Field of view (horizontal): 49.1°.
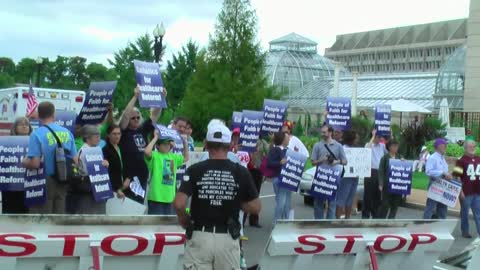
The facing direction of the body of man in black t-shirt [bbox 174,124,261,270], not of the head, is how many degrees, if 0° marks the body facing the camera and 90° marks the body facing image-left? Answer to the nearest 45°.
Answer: approximately 180°

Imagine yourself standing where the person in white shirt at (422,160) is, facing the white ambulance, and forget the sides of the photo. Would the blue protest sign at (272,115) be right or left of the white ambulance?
left

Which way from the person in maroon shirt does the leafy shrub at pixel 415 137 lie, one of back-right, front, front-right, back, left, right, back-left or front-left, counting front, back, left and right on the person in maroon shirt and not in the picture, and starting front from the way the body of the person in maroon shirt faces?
back

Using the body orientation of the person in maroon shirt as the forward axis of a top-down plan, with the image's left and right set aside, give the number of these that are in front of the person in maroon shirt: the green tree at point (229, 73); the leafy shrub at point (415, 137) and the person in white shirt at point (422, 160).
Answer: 0

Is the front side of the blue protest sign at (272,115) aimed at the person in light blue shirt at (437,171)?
no

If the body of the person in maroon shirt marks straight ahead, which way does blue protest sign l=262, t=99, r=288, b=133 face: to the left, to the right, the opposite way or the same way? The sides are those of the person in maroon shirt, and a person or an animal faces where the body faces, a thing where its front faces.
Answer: the same way

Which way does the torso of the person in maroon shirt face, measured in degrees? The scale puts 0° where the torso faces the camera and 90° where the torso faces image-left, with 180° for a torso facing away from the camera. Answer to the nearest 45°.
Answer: approximately 0°

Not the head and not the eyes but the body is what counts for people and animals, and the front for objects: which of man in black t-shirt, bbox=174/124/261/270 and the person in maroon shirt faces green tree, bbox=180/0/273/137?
the man in black t-shirt

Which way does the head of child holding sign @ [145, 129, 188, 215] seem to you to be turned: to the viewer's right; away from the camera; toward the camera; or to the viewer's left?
toward the camera

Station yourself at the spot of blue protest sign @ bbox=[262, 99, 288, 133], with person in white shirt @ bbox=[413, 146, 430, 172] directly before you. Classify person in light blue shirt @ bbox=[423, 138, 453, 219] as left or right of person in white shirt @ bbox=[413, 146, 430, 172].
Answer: right

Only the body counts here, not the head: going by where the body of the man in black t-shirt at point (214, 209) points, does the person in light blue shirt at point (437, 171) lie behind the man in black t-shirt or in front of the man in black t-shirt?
in front

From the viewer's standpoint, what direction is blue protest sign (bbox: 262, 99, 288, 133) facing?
toward the camera

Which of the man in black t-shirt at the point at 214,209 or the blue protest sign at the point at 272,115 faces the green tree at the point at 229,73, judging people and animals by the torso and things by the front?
the man in black t-shirt

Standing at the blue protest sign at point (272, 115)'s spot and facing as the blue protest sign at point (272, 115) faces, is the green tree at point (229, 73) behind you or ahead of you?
behind

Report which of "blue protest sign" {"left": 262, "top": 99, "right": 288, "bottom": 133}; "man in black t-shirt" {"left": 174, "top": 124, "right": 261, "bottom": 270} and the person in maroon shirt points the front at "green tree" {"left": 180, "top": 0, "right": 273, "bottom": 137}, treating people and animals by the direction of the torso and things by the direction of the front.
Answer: the man in black t-shirt

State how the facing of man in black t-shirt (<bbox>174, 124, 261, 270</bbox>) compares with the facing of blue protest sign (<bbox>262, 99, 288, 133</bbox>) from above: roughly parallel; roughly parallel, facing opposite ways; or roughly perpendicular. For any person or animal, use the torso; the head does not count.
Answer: roughly parallel, facing opposite ways

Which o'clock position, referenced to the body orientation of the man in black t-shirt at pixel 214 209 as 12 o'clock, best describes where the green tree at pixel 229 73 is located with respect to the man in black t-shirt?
The green tree is roughly at 12 o'clock from the man in black t-shirt.

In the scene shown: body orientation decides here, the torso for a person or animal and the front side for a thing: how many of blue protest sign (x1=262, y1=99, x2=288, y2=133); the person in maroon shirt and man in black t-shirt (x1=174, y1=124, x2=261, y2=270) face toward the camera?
2

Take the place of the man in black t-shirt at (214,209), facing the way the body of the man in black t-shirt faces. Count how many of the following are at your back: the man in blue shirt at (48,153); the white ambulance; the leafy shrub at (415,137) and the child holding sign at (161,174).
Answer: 0

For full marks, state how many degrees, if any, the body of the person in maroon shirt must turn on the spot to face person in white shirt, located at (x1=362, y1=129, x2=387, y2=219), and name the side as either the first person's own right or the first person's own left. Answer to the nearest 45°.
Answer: approximately 90° to the first person's own right
